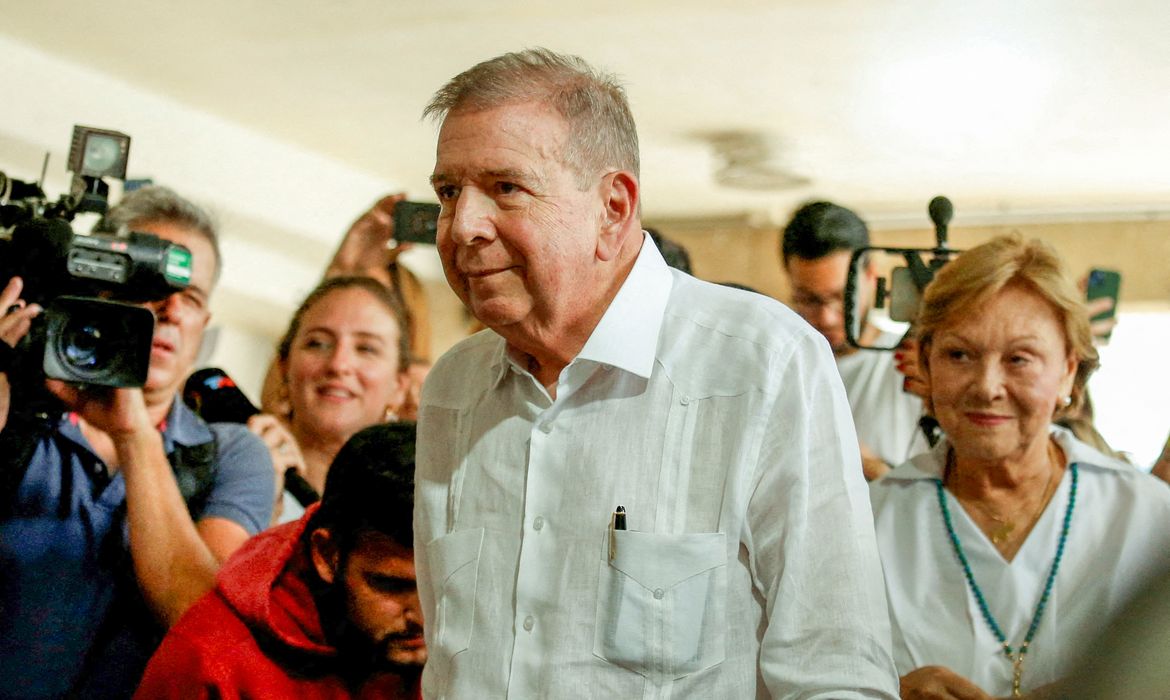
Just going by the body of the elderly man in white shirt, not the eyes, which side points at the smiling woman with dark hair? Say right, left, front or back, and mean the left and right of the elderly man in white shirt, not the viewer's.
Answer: right

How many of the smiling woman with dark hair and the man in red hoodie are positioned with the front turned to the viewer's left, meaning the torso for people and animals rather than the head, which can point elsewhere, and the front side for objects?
0

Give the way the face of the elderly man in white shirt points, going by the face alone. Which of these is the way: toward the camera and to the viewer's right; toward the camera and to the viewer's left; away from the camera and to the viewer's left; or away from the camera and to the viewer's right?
toward the camera and to the viewer's left

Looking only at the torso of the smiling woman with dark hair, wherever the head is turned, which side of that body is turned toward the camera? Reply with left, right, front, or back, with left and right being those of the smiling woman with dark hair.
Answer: front

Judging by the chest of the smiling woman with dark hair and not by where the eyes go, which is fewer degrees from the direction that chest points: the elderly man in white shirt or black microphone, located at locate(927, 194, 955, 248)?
the elderly man in white shirt

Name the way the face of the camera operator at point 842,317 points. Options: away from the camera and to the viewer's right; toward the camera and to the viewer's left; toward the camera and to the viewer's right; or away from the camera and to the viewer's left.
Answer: toward the camera and to the viewer's left

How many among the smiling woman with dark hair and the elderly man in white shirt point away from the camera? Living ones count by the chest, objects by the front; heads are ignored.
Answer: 0

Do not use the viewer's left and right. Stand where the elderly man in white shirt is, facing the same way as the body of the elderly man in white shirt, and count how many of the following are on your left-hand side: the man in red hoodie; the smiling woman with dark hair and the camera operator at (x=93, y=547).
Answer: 0

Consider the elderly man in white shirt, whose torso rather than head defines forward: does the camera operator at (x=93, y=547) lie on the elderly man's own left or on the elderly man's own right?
on the elderly man's own right

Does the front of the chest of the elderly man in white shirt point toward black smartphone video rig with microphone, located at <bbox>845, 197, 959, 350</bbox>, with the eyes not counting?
no

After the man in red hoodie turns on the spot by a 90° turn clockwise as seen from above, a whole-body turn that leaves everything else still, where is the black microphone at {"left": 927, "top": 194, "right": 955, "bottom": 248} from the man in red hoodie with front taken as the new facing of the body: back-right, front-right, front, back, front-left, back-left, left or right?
back-left

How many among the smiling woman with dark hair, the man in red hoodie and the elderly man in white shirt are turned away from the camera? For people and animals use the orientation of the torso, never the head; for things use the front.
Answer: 0

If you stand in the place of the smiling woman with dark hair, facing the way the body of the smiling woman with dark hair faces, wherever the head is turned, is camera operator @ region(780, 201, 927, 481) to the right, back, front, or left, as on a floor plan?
left

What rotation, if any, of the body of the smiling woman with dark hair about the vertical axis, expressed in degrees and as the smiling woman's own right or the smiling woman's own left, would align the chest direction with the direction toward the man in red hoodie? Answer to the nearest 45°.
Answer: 0° — they already face them

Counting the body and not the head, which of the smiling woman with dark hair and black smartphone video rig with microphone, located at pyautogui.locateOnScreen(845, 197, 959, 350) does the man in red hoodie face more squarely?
the black smartphone video rig with microphone

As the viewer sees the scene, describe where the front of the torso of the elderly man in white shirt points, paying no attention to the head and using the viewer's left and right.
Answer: facing the viewer and to the left of the viewer

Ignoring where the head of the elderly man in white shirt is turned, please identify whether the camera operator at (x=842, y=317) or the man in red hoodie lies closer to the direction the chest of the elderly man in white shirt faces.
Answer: the man in red hoodie
